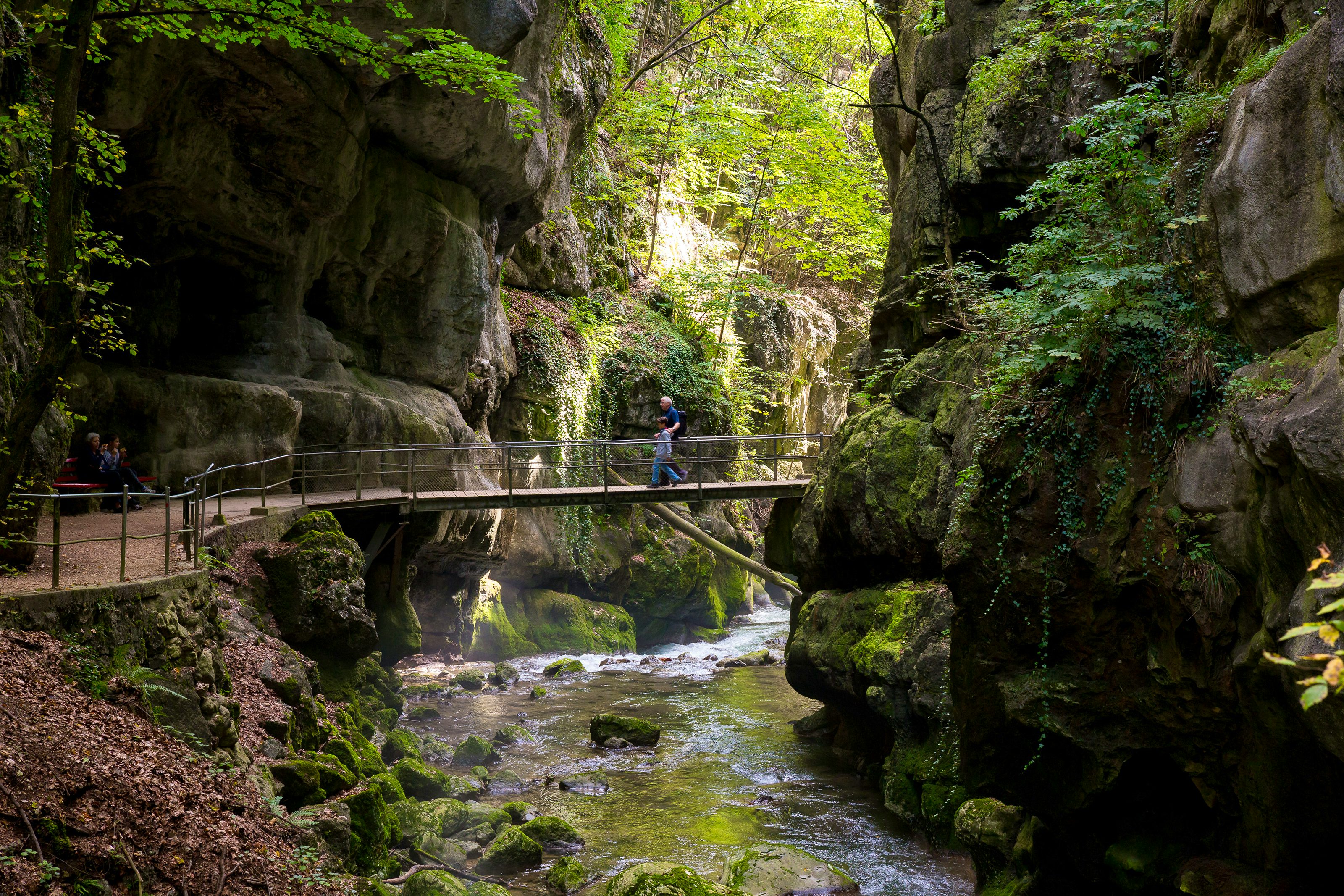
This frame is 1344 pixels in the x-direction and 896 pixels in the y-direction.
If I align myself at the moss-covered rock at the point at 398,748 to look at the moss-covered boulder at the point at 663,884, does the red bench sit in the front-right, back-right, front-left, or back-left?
back-right

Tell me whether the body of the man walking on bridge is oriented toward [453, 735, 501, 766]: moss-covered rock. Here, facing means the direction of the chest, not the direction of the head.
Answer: no

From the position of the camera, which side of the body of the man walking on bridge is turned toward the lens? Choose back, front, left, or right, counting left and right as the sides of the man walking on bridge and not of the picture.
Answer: left

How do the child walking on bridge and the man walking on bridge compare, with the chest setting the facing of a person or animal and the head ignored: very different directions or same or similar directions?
same or similar directions

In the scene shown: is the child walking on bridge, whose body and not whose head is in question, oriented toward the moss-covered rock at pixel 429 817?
no

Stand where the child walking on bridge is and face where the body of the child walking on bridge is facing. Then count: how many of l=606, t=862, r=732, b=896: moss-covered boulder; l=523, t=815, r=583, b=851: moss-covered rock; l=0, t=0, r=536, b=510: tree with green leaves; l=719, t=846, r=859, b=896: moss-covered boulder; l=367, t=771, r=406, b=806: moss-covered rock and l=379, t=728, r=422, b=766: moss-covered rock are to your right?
0

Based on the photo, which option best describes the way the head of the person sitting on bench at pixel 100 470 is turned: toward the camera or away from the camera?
toward the camera

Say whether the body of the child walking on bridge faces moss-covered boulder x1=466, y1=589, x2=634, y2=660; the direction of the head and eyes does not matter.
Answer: no

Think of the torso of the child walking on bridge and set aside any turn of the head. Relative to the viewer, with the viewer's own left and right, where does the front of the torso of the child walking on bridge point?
facing to the left of the viewer

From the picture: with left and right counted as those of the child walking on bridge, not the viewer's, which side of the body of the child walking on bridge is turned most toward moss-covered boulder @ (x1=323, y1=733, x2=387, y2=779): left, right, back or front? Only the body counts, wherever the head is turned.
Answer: left

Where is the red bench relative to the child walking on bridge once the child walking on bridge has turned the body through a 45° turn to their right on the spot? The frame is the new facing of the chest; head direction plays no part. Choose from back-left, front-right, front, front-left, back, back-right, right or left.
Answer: left

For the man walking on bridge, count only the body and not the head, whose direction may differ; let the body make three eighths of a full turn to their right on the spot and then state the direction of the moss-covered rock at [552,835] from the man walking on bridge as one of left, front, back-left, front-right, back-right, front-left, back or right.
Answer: back-right
